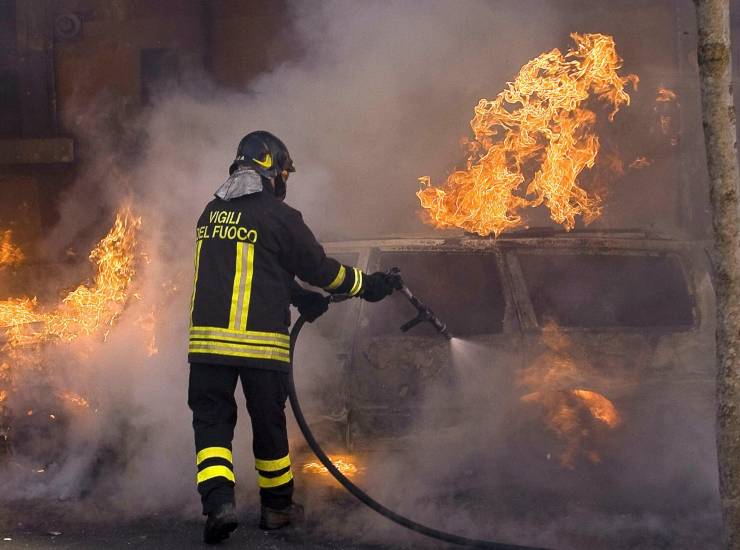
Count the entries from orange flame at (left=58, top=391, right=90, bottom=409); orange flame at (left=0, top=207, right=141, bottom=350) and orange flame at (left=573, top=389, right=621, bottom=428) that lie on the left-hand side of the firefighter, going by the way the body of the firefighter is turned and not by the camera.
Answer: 2

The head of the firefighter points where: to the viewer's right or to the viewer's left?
to the viewer's right

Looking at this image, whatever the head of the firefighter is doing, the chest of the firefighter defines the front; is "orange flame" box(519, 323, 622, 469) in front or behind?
in front

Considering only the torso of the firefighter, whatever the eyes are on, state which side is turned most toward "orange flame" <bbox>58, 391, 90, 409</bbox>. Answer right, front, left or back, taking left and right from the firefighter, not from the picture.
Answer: left

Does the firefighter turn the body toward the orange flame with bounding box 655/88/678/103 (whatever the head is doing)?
yes

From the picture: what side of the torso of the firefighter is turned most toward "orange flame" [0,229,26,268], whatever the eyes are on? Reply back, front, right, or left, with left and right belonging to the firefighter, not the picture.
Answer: left

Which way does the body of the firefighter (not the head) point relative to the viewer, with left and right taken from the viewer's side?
facing away from the viewer and to the right of the viewer
